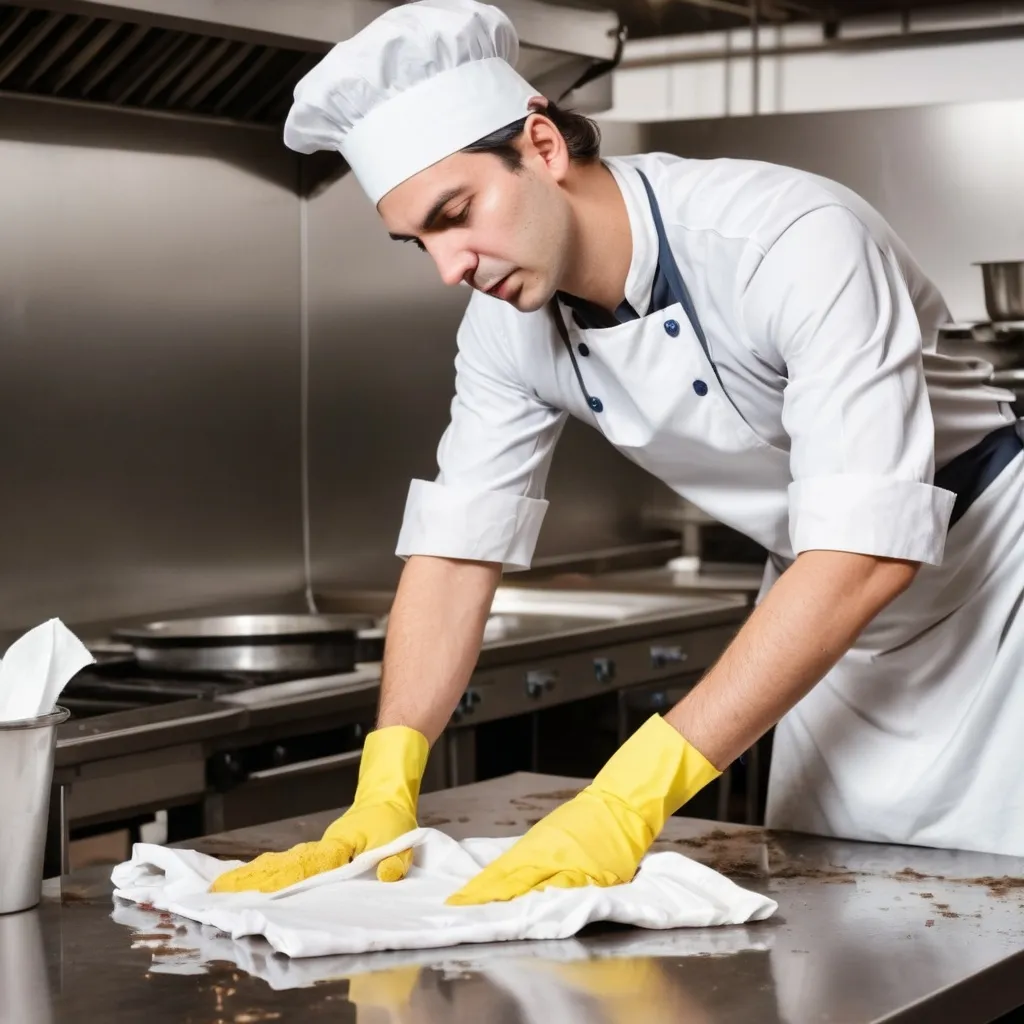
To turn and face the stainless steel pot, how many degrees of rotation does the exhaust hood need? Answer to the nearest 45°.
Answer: approximately 45° to its left

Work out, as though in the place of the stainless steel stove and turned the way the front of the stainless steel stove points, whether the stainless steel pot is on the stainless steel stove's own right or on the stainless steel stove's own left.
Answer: on the stainless steel stove's own left

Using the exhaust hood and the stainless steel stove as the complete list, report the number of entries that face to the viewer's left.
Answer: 0

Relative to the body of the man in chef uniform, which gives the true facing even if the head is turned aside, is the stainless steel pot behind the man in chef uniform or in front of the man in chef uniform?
behind

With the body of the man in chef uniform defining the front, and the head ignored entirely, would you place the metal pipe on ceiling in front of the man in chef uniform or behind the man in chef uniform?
behind

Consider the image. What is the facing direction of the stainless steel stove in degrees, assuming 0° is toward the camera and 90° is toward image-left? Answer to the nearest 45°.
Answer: approximately 315°

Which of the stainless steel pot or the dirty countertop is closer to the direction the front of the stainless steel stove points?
the dirty countertop

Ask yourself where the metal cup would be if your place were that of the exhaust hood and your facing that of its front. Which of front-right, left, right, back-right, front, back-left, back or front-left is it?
front-right

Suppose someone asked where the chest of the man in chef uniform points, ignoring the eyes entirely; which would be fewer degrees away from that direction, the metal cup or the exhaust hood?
the metal cup

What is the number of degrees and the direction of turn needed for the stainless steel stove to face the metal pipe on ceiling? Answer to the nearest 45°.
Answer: approximately 90° to its left

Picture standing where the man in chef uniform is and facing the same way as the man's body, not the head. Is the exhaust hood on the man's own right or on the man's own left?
on the man's own right
